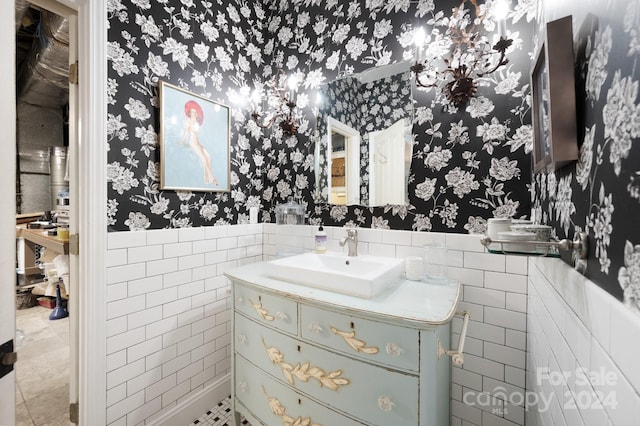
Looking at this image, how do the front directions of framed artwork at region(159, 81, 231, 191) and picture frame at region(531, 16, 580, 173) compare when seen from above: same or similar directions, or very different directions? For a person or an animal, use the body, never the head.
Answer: very different directions

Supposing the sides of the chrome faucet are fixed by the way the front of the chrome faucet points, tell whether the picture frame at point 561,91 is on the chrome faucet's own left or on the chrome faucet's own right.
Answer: on the chrome faucet's own left

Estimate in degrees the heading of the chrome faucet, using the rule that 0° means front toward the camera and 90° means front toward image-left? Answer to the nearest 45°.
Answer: approximately 45°

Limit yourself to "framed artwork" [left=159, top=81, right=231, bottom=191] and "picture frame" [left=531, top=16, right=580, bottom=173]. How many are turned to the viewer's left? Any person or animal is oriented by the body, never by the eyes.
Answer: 1

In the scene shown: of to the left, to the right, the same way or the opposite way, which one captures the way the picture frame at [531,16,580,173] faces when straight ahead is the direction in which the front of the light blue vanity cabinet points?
to the right

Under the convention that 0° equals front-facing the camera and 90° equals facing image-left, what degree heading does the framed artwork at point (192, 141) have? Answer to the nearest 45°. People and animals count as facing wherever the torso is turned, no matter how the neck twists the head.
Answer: approximately 315°

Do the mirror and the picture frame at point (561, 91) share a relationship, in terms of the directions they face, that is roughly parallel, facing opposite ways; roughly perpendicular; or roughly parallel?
roughly perpendicular

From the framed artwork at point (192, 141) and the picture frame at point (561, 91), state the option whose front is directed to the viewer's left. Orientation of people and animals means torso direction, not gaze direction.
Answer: the picture frame

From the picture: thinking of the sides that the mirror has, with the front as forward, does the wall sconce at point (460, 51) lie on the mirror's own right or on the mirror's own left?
on the mirror's own left

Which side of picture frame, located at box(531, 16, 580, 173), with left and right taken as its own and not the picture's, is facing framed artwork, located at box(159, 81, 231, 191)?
front

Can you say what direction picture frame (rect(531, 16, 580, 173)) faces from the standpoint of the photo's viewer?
facing to the left of the viewer

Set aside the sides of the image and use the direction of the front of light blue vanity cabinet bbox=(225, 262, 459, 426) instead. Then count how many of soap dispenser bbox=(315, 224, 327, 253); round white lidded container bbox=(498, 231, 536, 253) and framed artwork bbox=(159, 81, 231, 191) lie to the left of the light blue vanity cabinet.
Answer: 1

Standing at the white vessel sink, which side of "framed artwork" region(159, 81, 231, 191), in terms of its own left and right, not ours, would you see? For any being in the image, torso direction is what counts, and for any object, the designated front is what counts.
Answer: front

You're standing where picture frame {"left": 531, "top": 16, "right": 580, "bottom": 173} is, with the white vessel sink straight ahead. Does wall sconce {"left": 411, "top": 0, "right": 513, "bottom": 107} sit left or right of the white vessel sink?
right
